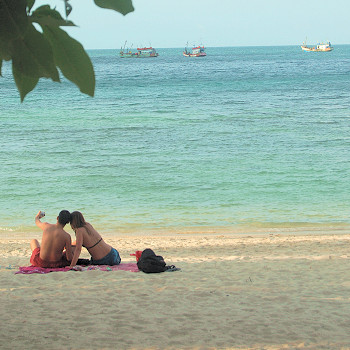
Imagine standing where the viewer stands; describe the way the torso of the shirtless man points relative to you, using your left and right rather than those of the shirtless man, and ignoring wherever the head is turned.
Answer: facing away from the viewer

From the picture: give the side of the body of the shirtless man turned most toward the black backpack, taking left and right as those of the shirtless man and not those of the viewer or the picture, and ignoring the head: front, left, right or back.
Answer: right
